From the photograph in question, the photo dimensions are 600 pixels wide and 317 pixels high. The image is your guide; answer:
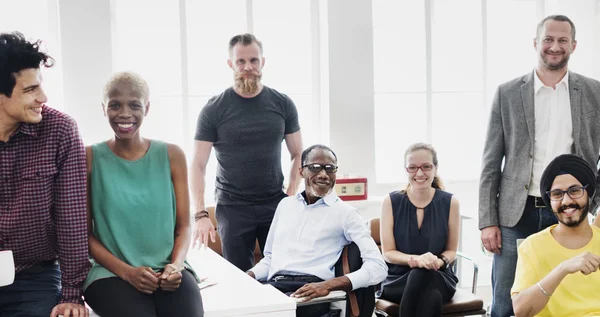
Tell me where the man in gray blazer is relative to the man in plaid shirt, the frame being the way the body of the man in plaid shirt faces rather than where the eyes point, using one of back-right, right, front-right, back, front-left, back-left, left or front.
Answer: left

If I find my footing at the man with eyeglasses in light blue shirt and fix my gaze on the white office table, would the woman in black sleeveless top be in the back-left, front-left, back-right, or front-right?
back-left

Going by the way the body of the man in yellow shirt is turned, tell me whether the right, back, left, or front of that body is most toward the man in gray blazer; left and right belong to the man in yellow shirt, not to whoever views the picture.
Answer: back

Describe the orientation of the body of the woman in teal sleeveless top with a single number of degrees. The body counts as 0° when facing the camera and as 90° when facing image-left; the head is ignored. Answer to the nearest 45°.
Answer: approximately 0°

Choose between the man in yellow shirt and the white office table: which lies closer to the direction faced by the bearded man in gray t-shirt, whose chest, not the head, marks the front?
the white office table

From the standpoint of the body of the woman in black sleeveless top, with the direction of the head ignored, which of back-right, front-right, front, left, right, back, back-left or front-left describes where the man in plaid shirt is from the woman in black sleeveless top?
front-right
